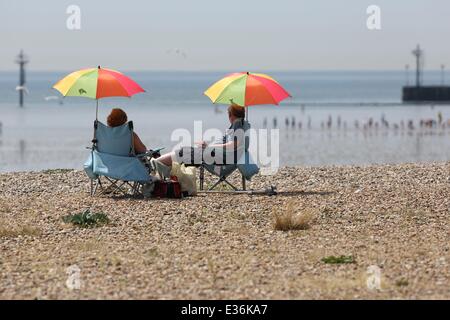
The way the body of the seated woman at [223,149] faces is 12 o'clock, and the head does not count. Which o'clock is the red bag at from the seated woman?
The red bag is roughly at 11 o'clock from the seated woman.

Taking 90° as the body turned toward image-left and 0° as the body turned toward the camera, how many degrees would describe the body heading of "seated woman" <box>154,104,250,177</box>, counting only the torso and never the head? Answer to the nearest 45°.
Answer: approximately 90°

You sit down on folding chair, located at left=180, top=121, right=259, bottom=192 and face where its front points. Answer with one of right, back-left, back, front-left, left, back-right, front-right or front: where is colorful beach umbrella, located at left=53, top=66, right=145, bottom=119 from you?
front

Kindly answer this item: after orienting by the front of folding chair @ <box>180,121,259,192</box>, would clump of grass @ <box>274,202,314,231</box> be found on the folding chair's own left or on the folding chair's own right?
on the folding chair's own left

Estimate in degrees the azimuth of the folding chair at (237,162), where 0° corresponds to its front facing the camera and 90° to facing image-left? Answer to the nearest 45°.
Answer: approximately 90°

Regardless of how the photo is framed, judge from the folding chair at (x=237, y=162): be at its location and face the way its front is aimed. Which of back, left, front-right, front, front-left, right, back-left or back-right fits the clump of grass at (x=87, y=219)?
front-left

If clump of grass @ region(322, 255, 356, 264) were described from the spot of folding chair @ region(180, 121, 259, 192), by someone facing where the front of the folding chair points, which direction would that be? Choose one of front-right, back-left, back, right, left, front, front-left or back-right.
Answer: left

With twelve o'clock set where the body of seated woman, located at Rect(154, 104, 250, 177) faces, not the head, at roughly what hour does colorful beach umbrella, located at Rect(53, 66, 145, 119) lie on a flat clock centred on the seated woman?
The colorful beach umbrella is roughly at 12 o'clock from the seated woman.

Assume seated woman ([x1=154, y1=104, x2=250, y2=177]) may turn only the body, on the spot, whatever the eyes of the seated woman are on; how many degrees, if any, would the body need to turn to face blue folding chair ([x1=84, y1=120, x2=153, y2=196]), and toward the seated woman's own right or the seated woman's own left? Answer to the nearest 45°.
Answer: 0° — they already face it

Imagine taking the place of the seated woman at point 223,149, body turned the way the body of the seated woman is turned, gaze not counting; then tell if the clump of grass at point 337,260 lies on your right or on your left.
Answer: on your left
